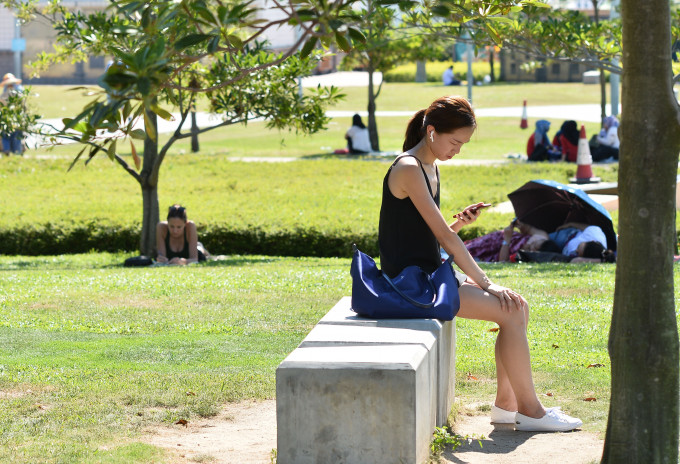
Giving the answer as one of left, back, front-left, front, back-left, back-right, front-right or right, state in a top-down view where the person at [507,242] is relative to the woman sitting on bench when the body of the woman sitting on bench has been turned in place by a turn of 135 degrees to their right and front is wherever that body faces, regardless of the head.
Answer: back-right

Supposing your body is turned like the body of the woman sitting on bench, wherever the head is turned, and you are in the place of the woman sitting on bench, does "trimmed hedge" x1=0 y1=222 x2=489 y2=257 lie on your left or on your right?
on your left

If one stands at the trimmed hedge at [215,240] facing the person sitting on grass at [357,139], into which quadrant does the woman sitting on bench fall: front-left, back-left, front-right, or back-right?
back-right

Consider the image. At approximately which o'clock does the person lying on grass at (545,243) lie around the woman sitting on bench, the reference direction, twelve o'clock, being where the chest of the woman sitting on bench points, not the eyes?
The person lying on grass is roughly at 9 o'clock from the woman sitting on bench.

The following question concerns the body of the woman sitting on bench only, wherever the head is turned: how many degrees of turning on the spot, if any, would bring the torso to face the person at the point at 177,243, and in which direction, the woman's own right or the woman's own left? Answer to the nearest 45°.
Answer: approximately 135° to the woman's own left

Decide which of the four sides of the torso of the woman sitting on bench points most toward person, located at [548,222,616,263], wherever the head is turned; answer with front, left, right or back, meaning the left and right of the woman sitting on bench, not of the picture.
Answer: left

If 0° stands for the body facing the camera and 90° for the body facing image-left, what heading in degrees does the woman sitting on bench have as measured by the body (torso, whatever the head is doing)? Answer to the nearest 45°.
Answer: approximately 270°

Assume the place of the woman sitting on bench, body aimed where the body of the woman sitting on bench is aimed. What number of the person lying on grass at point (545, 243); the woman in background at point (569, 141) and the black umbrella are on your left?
3

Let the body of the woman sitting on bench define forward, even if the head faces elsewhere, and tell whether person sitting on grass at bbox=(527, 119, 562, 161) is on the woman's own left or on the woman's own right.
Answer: on the woman's own left

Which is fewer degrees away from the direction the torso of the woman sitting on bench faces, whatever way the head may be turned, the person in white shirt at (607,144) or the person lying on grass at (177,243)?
the person in white shirt

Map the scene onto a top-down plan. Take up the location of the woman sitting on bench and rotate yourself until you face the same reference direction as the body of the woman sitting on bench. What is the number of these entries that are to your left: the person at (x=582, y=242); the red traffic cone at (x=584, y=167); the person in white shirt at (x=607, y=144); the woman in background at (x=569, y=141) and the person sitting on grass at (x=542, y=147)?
5

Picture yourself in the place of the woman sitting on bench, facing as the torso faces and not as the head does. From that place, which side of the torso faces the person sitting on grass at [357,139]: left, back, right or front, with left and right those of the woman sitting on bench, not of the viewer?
left
